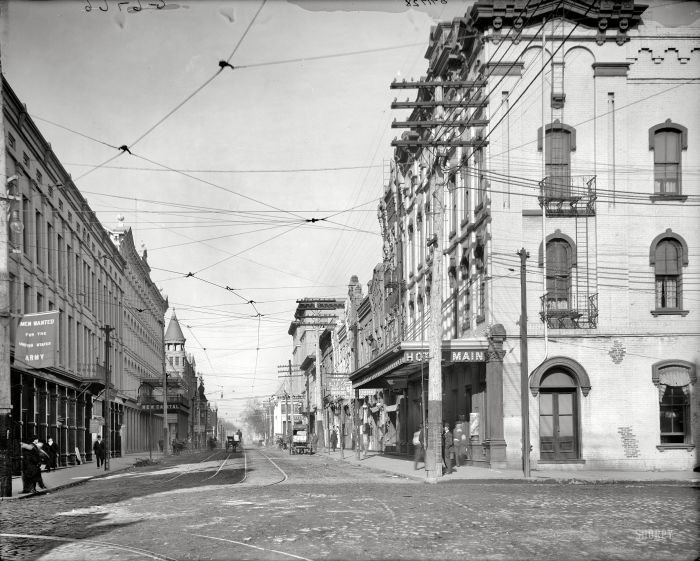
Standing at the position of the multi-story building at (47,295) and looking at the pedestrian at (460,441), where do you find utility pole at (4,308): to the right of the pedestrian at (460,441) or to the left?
right

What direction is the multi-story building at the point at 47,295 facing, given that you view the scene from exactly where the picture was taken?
facing to the right of the viewer

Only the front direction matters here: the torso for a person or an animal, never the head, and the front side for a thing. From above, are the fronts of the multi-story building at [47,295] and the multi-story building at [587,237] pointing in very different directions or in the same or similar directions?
very different directions
